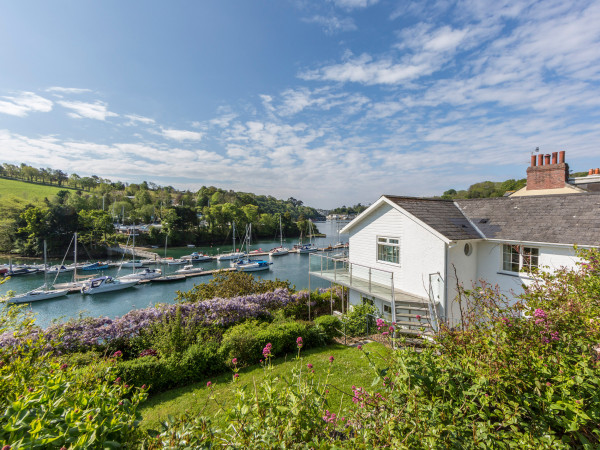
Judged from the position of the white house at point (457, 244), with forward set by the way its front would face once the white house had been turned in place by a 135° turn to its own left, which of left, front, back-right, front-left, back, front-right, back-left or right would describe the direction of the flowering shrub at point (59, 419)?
right

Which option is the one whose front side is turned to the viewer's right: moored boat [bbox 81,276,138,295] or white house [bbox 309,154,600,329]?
the moored boat

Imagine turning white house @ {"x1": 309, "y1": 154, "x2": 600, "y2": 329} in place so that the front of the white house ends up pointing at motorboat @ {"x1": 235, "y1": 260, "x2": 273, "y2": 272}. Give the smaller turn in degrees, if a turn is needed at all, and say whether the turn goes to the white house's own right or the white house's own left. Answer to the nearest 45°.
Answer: approximately 90° to the white house's own right

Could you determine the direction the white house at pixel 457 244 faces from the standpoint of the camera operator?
facing the viewer and to the left of the viewer

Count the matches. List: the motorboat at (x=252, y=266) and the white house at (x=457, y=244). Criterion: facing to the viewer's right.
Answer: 1

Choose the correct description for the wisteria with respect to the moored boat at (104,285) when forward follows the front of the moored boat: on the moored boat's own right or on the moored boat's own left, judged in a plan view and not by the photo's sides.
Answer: on the moored boat's own right

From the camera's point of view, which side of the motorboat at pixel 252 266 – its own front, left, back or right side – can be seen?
right

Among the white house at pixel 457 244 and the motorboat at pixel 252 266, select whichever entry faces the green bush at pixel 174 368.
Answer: the white house

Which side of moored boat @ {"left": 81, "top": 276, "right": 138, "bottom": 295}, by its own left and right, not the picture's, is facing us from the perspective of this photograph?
right

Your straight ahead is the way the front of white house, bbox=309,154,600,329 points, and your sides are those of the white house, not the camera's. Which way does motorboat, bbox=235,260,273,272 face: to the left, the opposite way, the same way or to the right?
the opposite way

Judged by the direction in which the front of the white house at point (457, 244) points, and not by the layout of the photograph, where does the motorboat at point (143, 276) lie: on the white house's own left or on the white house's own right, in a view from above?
on the white house's own right

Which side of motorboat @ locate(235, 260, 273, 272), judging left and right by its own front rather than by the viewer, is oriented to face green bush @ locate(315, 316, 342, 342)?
right
